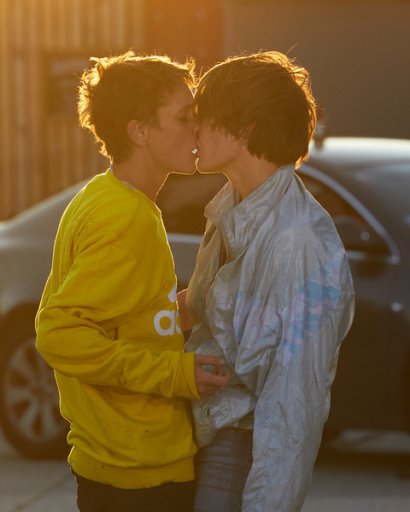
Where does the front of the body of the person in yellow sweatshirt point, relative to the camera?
to the viewer's right

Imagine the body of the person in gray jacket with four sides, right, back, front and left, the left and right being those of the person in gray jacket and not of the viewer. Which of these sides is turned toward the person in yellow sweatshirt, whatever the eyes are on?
front

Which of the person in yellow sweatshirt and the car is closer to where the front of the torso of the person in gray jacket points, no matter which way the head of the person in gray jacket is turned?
the person in yellow sweatshirt

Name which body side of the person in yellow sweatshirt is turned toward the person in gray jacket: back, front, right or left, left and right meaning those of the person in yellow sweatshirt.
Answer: front

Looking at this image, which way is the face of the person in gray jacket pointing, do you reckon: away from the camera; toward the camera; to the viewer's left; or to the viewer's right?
to the viewer's left

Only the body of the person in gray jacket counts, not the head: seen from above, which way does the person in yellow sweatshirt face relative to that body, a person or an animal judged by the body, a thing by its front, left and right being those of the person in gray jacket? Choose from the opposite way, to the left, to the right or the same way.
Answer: the opposite way

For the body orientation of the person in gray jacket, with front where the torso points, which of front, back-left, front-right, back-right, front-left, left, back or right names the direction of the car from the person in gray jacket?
right

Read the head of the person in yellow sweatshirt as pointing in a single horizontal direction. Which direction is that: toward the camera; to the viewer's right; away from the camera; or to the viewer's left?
to the viewer's right

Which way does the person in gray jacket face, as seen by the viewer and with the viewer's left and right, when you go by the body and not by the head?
facing to the left of the viewer

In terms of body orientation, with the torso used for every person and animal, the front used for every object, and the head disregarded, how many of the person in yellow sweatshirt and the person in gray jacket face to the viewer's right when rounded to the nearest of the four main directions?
1
